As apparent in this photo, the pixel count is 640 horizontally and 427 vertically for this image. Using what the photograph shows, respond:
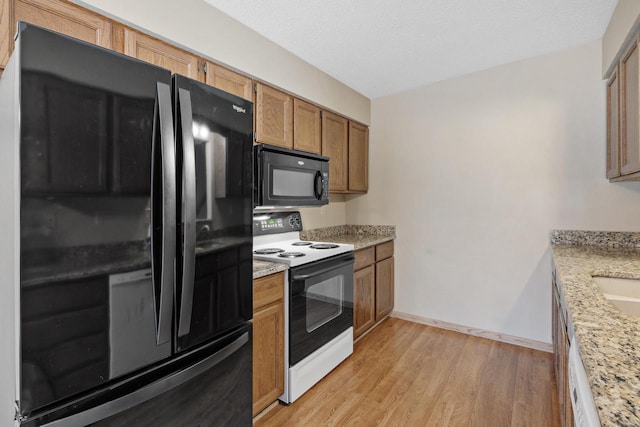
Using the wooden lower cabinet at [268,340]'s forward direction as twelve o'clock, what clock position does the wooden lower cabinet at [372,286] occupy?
the wooden lower cabinet at [372,286] is roughly at 9 o'clock from the wooden lower cabinet at [268,340].

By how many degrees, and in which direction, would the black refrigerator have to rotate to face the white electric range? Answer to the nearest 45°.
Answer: approximately 90° to its left

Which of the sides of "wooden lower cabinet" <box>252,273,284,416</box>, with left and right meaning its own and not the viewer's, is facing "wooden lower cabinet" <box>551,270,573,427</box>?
front

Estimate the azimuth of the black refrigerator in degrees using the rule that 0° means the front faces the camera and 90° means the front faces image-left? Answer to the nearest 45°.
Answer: approximately 315°

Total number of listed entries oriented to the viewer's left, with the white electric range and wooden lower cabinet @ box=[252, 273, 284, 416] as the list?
0

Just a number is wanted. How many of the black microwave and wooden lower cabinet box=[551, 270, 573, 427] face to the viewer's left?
1

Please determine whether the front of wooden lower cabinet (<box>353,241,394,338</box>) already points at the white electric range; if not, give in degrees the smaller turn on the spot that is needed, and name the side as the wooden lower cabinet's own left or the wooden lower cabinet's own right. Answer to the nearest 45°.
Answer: approximately 90° to the wooden lower cabinet's own right

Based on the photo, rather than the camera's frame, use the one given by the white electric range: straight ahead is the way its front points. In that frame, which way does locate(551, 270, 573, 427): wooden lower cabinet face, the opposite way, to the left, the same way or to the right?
the opposite way

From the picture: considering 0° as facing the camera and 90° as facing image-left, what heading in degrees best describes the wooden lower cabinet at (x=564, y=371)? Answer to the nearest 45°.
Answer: approximately 90°

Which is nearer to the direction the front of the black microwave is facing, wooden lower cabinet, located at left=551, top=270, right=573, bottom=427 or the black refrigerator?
the wooden lower cabinet

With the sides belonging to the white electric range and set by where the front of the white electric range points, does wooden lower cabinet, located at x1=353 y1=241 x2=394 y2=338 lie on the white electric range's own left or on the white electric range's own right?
on the white electric range's own left
